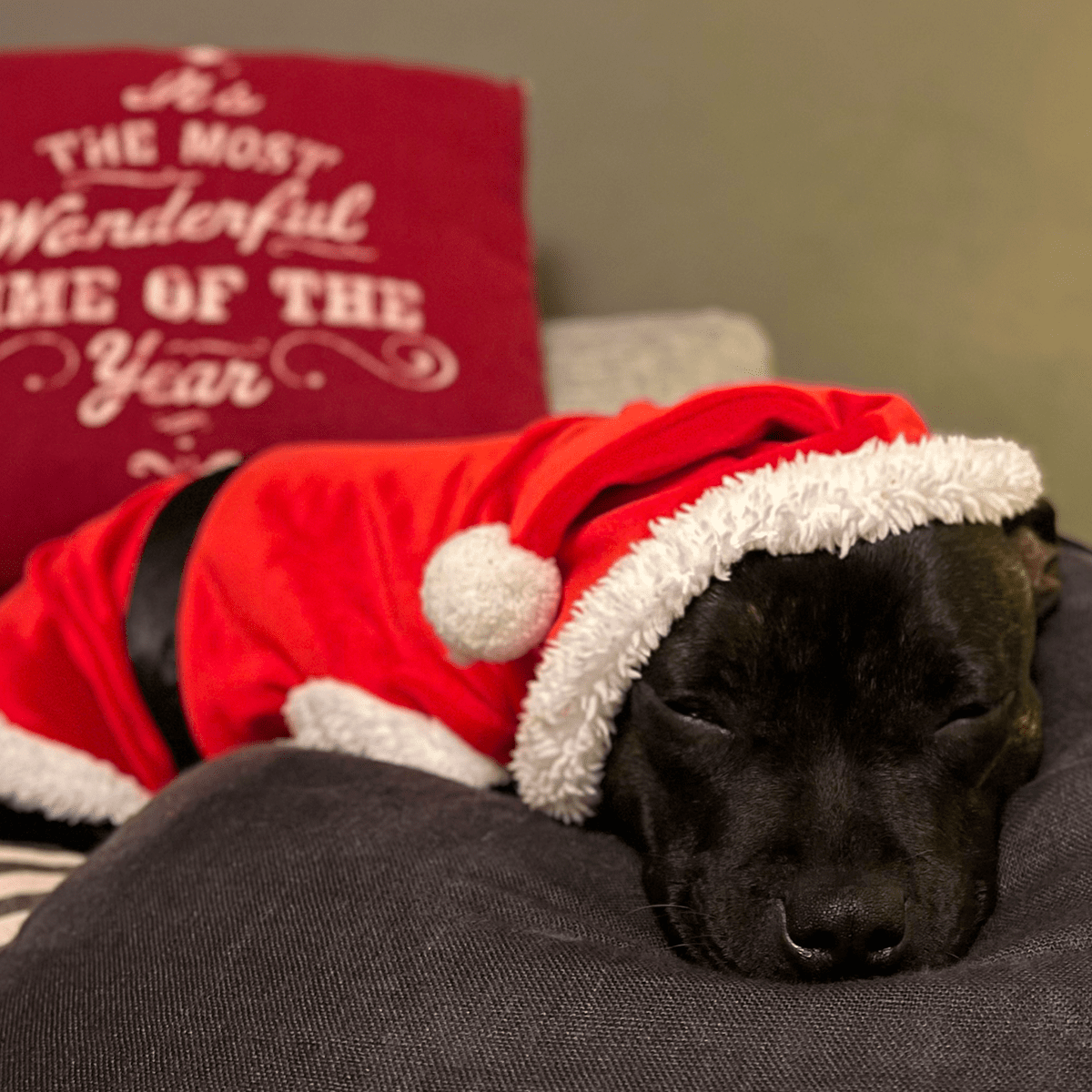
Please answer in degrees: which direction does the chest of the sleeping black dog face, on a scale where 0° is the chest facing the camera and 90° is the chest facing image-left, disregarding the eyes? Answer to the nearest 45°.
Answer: approximately 315°

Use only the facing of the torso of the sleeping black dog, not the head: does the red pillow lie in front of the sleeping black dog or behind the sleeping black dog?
behind
